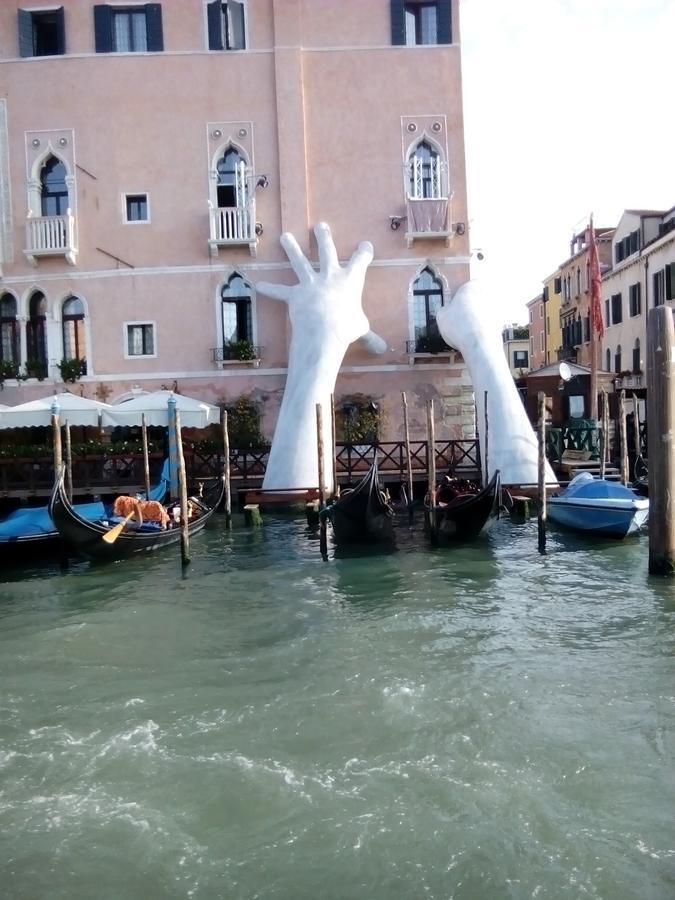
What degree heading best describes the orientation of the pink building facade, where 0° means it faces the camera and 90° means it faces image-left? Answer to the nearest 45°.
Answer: approximately 0°

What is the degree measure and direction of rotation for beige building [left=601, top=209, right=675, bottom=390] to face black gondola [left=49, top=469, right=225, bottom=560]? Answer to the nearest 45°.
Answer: approximately 45° to its left

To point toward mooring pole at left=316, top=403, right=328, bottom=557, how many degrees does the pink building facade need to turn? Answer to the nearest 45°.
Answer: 0° — it already faces it

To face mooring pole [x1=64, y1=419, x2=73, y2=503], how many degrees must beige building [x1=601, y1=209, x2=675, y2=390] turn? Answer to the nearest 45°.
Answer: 0° — it already faces it

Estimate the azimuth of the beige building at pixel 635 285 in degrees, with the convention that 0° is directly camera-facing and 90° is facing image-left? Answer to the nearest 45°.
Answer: approximately 45°

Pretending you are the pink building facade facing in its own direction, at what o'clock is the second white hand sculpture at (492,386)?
The second white hand sculpture is roughly at 10 o'clock from the pink building facade.
